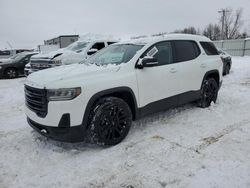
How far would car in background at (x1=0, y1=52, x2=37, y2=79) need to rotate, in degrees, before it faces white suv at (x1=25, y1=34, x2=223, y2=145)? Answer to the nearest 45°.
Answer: approximately 45° to its left

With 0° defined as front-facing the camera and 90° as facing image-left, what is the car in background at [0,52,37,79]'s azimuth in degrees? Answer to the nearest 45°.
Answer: approximately 45°

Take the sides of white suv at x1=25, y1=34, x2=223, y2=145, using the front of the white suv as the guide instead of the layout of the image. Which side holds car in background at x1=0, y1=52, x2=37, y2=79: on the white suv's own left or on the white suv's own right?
on the white suv's own right

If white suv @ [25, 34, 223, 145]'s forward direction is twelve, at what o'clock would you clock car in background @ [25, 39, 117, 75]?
The car in background is roughly at 4 o'clock from the white suv.

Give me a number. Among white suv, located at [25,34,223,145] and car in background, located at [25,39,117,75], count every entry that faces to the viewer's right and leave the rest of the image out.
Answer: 0

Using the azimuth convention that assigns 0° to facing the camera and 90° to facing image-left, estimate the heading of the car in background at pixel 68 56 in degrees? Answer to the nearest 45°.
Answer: approximately 45°

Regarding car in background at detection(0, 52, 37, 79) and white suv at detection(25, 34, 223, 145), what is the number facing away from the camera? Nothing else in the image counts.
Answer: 0

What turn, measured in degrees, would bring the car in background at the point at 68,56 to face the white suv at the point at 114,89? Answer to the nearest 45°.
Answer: approximately 45° to its left
